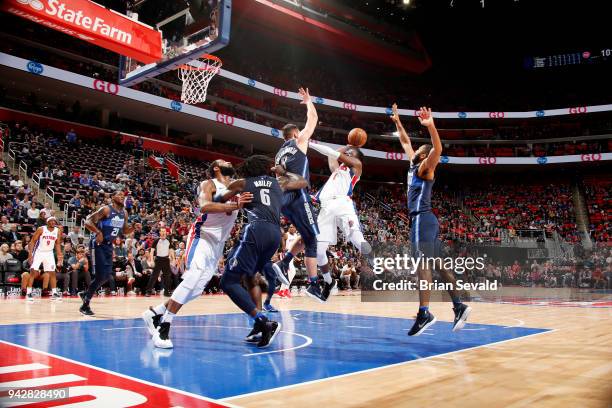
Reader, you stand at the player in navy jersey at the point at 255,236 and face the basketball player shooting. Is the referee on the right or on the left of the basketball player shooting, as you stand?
left

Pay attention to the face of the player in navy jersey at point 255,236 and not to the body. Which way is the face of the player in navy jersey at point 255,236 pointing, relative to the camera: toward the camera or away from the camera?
away from the camera

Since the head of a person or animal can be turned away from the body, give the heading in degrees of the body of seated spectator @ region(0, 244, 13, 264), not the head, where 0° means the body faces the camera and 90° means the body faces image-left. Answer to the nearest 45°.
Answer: approximately 315°

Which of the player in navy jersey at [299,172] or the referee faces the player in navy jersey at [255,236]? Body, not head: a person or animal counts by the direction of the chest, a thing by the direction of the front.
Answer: the referee

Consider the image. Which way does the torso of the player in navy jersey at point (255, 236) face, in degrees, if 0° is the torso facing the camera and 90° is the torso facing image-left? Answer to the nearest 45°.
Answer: approximately 135°

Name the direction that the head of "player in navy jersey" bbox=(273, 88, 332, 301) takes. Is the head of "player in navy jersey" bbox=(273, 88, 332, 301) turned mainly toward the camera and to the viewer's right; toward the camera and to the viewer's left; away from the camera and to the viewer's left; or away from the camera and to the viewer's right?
away from the camera and to the viewer's right

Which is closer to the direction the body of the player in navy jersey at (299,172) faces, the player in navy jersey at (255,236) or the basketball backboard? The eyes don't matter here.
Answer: the basketball backboard

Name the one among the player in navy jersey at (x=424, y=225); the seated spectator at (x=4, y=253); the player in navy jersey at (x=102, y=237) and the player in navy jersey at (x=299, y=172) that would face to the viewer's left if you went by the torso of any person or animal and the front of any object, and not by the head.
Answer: the player in navy jersey at (x=424, y=225)

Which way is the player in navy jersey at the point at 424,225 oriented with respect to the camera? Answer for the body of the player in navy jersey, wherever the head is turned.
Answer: to the viewer's left
